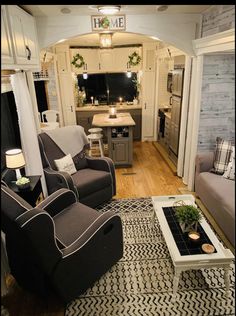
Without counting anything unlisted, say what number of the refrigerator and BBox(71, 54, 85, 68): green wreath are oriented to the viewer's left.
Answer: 1

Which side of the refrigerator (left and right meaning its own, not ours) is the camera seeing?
left

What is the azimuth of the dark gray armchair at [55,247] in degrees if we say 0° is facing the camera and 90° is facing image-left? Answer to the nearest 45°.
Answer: approximately 225°

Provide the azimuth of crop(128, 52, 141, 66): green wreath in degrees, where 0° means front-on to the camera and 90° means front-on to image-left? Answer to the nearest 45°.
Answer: approximately 0°

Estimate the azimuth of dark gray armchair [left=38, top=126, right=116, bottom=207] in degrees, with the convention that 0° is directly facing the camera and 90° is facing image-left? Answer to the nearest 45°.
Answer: approximately 315°
